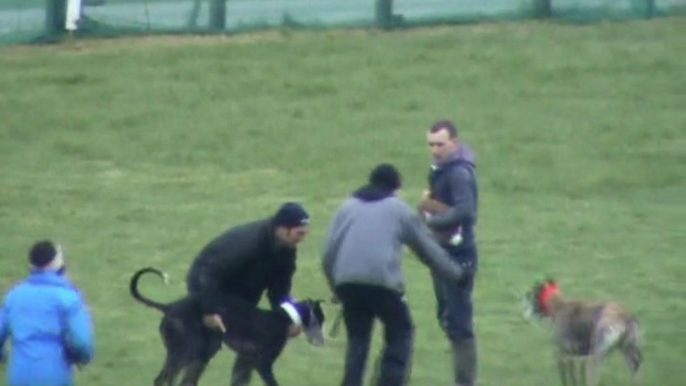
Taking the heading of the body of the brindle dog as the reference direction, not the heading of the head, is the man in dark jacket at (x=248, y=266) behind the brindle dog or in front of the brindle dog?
in front

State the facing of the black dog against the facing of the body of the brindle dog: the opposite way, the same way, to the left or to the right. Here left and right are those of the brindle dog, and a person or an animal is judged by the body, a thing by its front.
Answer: the opposite way

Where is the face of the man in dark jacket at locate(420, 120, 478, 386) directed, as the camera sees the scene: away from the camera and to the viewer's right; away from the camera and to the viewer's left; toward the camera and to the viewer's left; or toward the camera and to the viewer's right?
toward the camera and to the viewer's left

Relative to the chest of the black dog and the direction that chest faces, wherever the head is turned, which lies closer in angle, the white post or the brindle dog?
the brindle dog

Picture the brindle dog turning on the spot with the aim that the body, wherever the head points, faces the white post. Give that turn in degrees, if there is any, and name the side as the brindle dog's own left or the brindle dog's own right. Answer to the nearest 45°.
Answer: approximately 45° to the brindle dog's own right

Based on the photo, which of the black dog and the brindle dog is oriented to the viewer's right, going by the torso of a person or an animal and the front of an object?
the black dog

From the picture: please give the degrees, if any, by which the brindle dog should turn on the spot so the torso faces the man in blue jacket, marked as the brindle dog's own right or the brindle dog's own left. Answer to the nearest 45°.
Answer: approximately 45° to the brindle dog's own left

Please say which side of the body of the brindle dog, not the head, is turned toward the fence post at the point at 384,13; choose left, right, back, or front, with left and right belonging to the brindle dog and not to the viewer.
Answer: right

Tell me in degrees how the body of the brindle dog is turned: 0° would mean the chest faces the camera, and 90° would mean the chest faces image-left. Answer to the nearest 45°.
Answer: approximately 90°

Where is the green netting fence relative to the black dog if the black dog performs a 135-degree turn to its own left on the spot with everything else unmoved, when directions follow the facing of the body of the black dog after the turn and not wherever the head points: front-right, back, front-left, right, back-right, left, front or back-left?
front-right

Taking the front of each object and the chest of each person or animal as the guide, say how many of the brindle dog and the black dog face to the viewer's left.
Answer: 1

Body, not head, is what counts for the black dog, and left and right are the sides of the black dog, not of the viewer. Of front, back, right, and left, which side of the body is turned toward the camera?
right

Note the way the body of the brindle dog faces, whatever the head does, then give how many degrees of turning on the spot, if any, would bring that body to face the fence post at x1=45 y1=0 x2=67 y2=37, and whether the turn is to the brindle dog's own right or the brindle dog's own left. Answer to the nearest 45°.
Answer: approximately 45° to the brindle dog's own right

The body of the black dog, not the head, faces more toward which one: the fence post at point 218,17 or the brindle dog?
the brindle dog

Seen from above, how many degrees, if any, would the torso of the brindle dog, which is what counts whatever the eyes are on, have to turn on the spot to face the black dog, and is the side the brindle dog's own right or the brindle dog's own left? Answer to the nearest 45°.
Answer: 0° — it already faces it

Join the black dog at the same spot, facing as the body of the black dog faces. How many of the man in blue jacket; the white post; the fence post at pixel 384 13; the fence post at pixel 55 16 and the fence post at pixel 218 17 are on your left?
4

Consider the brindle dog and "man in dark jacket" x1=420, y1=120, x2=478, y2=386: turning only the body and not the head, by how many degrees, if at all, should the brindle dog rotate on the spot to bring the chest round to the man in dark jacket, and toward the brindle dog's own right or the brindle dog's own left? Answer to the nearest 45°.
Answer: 0° — it already faces them
